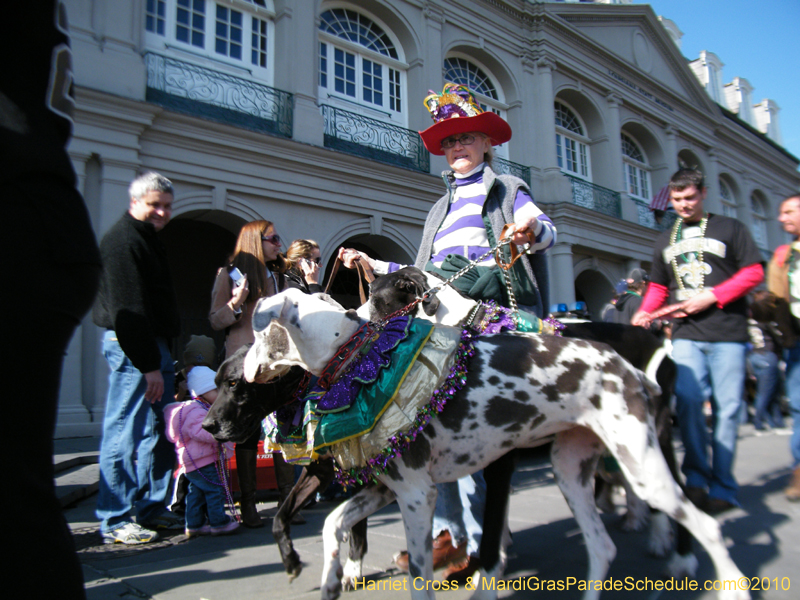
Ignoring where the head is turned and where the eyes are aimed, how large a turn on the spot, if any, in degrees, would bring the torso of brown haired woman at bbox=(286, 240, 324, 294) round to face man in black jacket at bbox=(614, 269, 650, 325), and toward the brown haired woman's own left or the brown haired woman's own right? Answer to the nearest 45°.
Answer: approximately 45° to the brown haired woman's own left

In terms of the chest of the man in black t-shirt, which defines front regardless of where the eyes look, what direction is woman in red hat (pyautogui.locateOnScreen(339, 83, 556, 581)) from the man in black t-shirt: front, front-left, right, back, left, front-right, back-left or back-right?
front

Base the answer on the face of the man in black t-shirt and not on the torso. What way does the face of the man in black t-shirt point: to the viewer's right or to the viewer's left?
to the viewer's left

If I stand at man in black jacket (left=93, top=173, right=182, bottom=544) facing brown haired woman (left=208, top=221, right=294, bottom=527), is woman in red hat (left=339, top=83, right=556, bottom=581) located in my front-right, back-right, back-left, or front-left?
front-right

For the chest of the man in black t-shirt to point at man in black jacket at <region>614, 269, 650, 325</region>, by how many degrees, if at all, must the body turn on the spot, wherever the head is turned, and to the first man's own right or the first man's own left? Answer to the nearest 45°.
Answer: approximately 135° to the first man's own right

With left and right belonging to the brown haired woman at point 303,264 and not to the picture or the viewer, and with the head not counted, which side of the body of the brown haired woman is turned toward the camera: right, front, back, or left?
right

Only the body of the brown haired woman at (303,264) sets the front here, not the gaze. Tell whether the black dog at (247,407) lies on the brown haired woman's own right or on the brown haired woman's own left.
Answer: on the brown haired woman's own right

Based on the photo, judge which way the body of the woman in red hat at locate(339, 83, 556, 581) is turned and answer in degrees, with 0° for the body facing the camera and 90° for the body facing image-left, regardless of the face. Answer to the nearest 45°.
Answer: approximately 45°

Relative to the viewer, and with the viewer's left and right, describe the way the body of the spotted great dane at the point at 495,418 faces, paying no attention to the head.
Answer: facing to the left of the viewer
